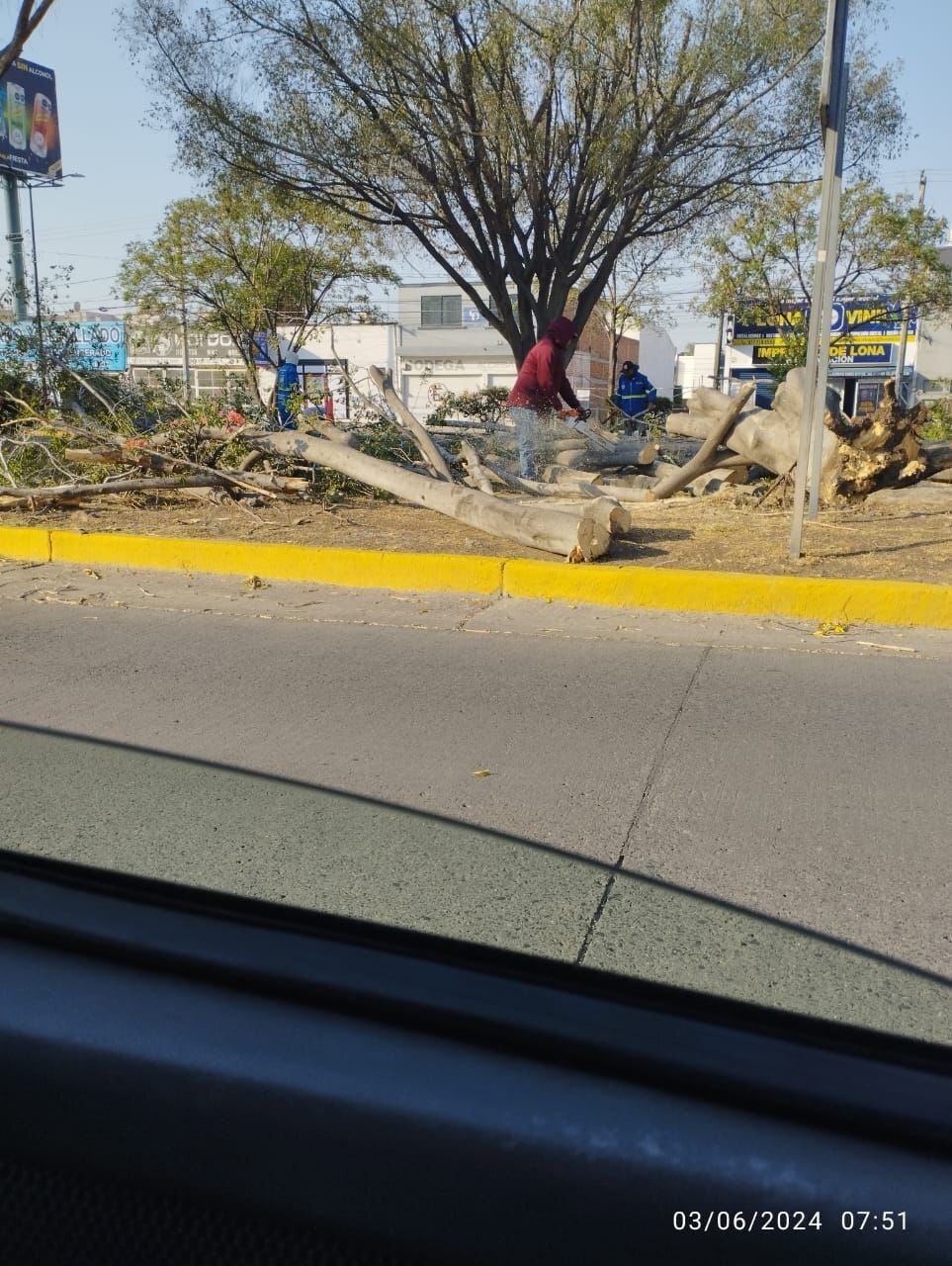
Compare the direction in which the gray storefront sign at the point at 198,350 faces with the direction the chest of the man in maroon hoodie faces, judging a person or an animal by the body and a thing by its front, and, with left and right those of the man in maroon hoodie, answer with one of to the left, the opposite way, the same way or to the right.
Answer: to the right

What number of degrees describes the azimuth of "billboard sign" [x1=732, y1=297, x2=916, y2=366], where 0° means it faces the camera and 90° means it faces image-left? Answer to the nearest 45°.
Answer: approximately 0°

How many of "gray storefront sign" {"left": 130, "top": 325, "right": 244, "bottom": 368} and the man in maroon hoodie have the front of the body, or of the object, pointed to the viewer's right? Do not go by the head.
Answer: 1

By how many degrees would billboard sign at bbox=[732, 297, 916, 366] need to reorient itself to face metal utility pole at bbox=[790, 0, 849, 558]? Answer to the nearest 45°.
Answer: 0° — it already faces it

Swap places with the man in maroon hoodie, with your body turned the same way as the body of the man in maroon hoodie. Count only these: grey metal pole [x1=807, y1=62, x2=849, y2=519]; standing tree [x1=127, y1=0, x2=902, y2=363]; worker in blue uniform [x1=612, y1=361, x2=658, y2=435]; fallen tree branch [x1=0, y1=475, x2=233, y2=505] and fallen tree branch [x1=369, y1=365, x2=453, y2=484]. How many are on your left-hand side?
2

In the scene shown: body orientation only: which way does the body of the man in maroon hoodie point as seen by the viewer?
to the viewer's right

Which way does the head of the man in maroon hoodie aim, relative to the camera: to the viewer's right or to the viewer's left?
to the viewer's right

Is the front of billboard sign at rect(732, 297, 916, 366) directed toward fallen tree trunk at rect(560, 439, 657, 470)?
yes

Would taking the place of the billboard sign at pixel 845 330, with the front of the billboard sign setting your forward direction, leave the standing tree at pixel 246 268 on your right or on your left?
on your right

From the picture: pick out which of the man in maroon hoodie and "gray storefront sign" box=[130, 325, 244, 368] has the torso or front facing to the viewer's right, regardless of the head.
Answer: the man in maroon hoodie

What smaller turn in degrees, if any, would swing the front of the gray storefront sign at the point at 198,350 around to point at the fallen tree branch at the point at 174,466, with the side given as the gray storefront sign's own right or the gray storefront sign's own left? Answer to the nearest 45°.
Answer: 0° — it already faces it
